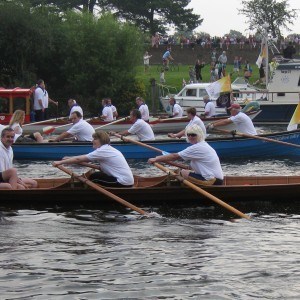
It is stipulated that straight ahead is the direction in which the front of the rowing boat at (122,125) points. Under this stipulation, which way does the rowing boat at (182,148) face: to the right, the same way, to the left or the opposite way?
the same way

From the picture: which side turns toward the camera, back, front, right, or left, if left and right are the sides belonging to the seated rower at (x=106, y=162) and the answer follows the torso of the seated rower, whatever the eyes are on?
left

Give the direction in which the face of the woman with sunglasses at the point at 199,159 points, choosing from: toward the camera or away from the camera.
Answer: toward the camera

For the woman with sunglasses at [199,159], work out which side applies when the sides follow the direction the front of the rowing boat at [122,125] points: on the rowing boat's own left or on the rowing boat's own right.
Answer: on the rowing boat's own right

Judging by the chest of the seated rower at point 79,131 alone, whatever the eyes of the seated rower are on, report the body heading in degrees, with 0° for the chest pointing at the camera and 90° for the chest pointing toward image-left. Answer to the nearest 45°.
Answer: approximately 90°

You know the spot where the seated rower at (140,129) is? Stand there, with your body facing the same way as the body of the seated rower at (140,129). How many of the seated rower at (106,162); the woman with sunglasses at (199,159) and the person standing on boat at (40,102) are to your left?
2

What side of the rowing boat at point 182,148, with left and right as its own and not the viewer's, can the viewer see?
right

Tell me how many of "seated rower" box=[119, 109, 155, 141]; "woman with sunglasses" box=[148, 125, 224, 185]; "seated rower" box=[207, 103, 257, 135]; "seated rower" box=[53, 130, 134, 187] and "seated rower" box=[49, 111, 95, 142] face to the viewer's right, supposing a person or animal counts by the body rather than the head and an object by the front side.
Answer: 0

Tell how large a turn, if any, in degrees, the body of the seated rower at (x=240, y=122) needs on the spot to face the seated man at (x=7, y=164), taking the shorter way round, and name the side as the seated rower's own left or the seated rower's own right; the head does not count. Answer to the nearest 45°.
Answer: approximately 45° to the seated rower's own left
